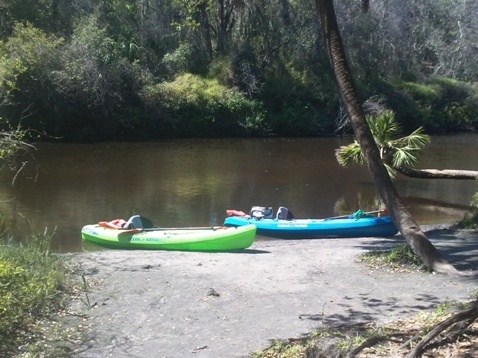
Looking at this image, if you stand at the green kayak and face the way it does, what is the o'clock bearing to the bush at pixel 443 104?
The bush is roughly at 10 o'clock from the green kayak.

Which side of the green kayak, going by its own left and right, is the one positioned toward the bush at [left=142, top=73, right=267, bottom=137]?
left

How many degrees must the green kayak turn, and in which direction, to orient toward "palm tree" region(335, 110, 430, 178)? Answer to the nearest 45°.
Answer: approximately 45° to its left

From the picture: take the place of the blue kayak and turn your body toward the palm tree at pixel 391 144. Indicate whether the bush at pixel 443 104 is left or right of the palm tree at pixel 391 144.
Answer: left

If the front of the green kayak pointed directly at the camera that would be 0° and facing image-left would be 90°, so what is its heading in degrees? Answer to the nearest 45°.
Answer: approximately 270°

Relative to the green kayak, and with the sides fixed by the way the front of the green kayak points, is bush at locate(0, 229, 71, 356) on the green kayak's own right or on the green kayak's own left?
on the green kayak's own right

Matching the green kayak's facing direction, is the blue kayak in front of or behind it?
in front

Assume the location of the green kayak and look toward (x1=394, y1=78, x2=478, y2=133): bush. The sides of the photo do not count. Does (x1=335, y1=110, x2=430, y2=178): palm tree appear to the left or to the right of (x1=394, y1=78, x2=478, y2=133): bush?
right

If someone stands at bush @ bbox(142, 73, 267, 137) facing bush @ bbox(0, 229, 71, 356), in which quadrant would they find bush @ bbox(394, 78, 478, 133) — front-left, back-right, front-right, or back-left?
back-left
